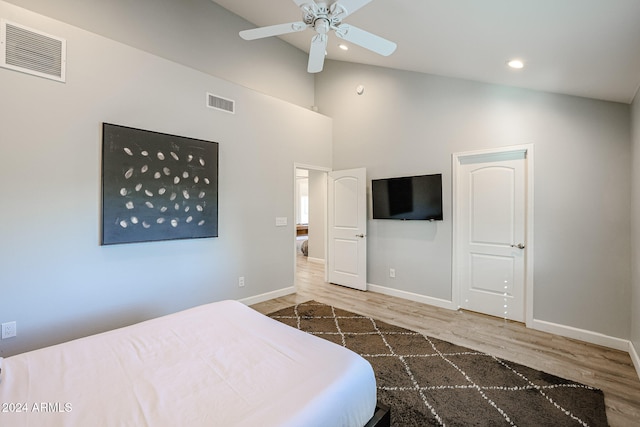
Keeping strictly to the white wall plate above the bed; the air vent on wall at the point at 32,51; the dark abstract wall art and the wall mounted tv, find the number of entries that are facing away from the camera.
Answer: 0

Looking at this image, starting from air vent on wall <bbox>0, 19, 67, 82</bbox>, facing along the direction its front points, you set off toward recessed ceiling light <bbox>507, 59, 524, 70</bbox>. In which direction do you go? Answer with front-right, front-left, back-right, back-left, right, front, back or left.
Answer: front

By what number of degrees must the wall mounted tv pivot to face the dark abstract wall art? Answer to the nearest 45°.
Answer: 0° — it already faces it

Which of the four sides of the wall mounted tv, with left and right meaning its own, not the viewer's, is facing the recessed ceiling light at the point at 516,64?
left

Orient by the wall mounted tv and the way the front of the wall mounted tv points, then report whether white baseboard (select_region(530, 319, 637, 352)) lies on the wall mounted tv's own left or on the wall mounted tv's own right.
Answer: on the wall mounted tv's own left

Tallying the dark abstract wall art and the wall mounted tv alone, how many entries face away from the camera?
0

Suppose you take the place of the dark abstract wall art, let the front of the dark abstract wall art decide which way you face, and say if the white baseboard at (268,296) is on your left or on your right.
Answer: on your left

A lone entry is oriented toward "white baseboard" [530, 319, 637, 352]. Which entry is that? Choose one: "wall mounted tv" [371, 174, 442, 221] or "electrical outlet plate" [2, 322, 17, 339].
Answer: the electrical outlet plate

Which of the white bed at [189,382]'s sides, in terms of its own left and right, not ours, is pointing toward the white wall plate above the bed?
left

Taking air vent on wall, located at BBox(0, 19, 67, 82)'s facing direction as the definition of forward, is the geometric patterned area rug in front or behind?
in front

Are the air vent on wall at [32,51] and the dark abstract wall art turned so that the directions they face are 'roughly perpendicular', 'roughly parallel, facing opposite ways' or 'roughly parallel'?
roughly parallel

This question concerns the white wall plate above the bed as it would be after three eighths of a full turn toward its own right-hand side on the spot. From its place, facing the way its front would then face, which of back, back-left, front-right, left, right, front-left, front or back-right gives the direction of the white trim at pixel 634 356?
back-left

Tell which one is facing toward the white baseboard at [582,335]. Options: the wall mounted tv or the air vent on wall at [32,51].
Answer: the air vent on wall

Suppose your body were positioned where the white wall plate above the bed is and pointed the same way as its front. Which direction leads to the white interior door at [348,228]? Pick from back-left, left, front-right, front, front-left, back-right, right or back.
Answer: front-left

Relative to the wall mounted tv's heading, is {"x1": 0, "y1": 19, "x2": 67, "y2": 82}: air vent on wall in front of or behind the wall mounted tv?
in front

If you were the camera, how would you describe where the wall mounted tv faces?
facing the viewer and to the left of the viewer

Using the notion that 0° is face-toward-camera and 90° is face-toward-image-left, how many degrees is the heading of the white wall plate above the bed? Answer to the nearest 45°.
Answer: approximately 315°

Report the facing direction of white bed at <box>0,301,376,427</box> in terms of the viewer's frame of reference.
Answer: facing away from the viewer and to the right of the viewer
